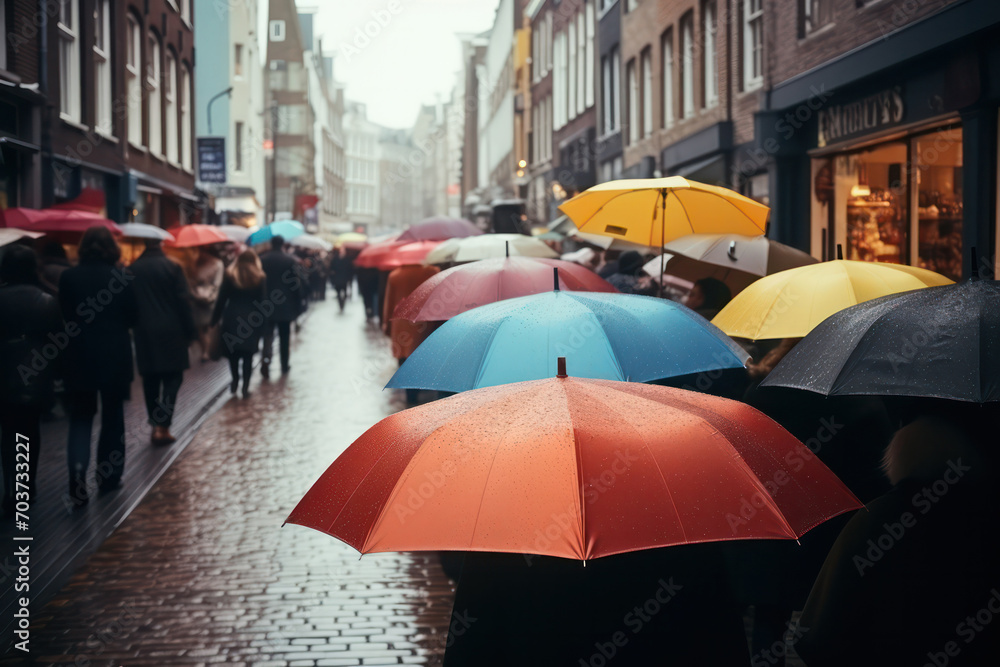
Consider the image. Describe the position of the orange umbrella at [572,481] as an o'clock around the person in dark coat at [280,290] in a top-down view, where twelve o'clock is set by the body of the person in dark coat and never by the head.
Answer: The orange umbrella is roughly at 6 o'clock from the person in dark coat.

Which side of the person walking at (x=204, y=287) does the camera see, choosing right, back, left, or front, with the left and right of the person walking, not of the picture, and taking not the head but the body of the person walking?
back

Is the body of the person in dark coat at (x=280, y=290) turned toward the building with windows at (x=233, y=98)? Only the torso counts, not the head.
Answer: yes

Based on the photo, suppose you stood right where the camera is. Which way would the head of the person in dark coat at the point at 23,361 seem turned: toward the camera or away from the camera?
away from the camera

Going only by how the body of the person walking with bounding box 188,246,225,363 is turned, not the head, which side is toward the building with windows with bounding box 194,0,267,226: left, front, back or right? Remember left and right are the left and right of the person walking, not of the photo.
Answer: front

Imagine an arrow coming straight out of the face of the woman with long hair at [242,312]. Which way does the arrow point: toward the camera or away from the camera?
away from the camera

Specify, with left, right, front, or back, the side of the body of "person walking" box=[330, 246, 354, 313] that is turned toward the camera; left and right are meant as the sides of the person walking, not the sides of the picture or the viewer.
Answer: back

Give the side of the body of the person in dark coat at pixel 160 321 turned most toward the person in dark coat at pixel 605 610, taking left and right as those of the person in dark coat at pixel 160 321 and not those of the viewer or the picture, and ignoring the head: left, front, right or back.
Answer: back

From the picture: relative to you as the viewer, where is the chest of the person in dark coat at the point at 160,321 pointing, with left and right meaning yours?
facing away from the viewer

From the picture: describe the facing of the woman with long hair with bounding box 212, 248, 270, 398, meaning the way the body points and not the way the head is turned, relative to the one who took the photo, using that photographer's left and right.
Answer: facing away from the viewer

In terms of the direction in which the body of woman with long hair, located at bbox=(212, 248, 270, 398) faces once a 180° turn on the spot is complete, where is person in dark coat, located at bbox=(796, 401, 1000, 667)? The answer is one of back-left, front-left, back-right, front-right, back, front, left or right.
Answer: front

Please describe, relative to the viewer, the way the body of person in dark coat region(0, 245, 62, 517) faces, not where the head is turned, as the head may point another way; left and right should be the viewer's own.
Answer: facing away from the viewer

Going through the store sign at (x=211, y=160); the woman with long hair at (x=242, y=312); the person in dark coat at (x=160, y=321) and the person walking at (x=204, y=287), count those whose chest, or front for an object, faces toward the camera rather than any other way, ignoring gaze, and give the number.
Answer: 1

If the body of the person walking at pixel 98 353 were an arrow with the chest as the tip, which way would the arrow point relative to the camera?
away from the camera

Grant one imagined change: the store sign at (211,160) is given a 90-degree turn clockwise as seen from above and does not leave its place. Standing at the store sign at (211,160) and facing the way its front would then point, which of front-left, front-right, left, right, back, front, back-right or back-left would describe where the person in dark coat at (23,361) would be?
left

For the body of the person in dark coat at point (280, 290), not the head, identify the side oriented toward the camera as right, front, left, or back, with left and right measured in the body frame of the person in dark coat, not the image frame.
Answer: back

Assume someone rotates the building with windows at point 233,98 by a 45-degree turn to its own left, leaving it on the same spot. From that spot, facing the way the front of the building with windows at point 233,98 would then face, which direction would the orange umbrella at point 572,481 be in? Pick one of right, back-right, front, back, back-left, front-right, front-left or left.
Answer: right

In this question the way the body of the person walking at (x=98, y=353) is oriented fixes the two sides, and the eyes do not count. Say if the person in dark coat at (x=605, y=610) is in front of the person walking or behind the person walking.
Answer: behind
